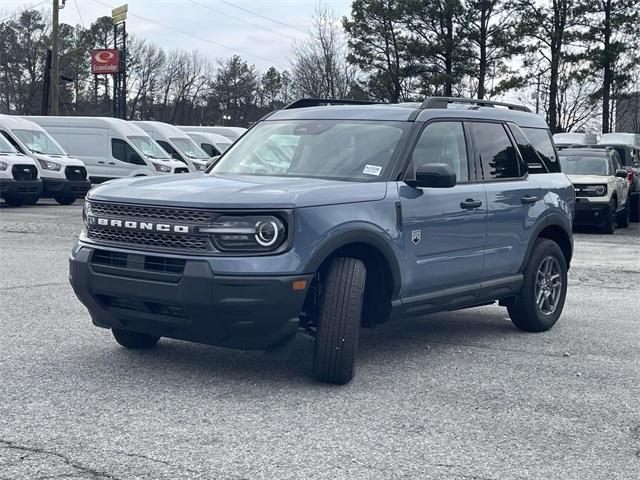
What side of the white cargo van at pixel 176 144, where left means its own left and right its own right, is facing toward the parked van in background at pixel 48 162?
right

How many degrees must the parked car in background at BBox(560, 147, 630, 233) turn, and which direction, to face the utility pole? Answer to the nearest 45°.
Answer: approximately 90° to its right

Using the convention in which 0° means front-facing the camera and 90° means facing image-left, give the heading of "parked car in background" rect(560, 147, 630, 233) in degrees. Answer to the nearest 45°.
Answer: approximately 45°

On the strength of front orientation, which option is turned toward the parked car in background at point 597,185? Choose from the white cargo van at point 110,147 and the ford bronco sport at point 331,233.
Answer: the white cargo van

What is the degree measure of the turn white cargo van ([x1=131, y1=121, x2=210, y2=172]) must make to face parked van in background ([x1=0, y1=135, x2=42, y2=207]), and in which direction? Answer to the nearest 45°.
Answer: approximately 90° to its right

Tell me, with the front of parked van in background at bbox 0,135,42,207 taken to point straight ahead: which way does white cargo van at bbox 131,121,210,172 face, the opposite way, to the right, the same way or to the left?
the same way

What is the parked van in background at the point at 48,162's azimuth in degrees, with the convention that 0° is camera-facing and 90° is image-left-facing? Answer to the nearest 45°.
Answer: approximately 315°

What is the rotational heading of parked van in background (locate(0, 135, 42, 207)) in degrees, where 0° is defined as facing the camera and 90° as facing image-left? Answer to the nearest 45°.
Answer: approximately 315°

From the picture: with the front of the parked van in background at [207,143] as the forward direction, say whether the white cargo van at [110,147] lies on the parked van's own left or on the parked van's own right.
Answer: on the parked van's own right

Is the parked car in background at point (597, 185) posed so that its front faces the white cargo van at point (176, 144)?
no

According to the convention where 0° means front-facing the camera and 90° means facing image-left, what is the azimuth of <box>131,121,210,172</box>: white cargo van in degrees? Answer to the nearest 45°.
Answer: approximately 315°

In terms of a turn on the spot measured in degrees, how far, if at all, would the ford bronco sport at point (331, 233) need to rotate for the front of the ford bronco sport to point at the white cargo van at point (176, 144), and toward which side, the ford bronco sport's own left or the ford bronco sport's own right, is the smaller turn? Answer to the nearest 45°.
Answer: approximately 135° to the ford bronco sport's own right

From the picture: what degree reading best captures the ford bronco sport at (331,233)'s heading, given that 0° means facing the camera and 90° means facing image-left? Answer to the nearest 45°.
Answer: approximately 45°

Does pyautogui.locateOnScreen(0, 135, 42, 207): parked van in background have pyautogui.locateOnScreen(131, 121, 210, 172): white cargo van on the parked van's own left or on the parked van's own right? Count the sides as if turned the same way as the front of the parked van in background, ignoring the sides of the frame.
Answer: on the parked van's own left

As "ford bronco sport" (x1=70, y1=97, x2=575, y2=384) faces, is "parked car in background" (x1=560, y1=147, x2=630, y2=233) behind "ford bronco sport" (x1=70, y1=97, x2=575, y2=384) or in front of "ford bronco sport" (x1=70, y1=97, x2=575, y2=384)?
behind

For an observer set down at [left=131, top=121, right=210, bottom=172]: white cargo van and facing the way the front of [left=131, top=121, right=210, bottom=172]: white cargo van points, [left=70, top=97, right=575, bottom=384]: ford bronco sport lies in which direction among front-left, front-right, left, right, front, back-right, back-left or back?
front-right

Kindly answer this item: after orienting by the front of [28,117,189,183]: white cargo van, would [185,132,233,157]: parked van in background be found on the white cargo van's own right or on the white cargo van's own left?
on the white cargo van's own left

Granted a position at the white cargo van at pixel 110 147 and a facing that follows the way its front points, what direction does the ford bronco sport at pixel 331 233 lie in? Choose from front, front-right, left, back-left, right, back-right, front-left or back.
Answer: front-right

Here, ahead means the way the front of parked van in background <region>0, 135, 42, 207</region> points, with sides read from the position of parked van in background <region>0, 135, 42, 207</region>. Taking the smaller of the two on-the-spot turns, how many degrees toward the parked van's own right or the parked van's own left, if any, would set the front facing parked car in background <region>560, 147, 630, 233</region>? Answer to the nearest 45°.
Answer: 0° — it already faces it
